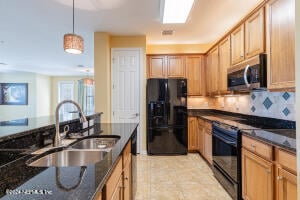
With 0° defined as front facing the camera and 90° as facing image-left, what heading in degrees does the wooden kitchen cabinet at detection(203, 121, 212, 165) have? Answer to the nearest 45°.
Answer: approximately 90°

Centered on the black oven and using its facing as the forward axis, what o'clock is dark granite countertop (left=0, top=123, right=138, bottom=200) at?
The dark granite countertop is roughly at 11 o'clock from the black oven.

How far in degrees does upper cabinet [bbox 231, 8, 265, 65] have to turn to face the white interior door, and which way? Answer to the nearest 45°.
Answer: approximately 45° to its right

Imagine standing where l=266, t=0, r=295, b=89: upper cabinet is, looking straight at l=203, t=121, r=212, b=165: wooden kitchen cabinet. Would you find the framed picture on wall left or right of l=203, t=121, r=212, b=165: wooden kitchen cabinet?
left

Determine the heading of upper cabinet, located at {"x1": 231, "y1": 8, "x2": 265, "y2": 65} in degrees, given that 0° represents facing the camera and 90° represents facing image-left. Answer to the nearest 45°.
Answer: approximately 45°

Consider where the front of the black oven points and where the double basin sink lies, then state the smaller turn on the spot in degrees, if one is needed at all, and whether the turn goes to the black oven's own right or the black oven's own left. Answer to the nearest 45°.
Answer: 0° — it already faces it

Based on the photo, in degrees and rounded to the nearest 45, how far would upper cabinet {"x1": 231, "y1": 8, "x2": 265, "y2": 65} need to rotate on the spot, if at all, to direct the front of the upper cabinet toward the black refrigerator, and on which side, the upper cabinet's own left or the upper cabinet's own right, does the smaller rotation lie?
approximately 90° to the upper cabinet's own right
